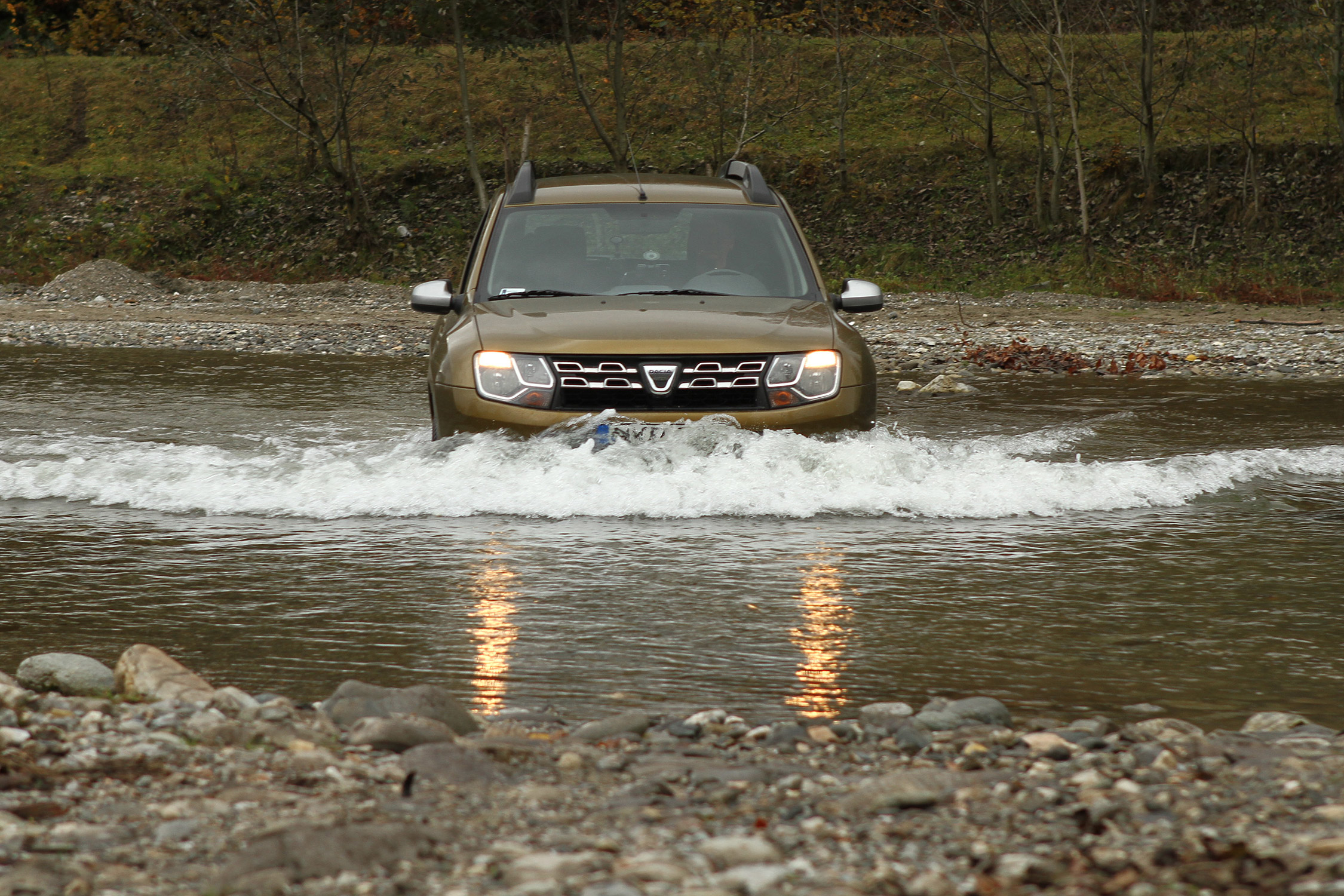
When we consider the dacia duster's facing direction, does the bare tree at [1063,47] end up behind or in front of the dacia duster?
behind

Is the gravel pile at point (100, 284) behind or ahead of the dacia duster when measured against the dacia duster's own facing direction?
behind

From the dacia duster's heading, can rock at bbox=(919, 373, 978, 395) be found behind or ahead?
behind

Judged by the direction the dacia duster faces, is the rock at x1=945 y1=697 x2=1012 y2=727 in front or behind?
in front

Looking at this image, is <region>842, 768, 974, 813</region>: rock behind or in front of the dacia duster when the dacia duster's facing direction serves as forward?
in front

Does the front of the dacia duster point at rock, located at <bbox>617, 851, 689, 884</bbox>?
yes

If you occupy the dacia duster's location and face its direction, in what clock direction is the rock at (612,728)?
The rock is roughly at 12 o'clock from the dacia duster.

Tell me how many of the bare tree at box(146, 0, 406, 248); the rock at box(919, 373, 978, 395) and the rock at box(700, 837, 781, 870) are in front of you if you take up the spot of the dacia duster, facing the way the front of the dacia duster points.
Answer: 1

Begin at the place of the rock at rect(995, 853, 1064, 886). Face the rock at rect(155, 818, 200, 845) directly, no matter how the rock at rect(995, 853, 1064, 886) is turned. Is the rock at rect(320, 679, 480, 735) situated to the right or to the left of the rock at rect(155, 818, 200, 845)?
right

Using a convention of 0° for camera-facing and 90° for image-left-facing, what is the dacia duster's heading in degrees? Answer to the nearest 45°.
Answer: approximately 0°

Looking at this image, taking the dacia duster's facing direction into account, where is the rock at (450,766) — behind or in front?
in front

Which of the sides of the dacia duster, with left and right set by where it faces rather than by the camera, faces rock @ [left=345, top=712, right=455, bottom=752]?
front

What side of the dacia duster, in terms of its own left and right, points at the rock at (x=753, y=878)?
front
